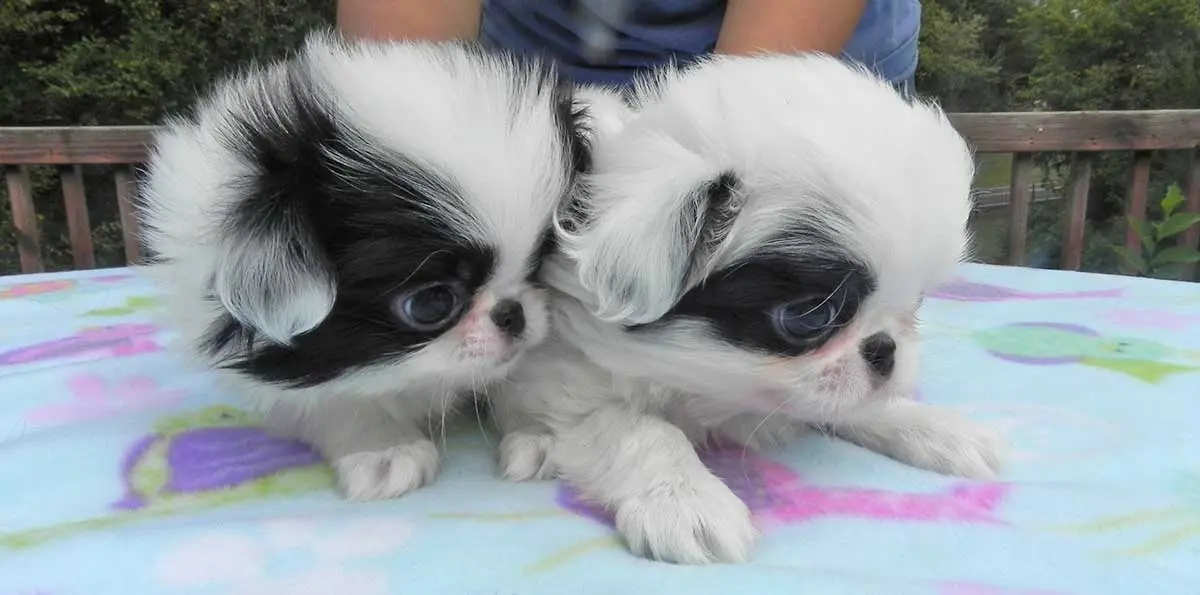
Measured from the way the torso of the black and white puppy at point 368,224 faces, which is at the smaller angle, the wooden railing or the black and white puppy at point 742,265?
the black and white puppy

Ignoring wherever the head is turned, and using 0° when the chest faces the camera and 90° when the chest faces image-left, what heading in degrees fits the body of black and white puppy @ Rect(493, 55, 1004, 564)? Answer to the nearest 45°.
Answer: approximately 315°

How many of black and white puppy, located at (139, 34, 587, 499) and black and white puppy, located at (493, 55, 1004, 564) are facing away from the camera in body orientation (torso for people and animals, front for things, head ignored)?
0

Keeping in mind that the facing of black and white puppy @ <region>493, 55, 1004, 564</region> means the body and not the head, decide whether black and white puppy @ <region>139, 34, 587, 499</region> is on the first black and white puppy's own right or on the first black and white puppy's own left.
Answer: on the first black and white puppy's own right

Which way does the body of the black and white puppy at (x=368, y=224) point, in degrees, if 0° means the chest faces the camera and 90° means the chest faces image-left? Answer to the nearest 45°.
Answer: approximately 315°
